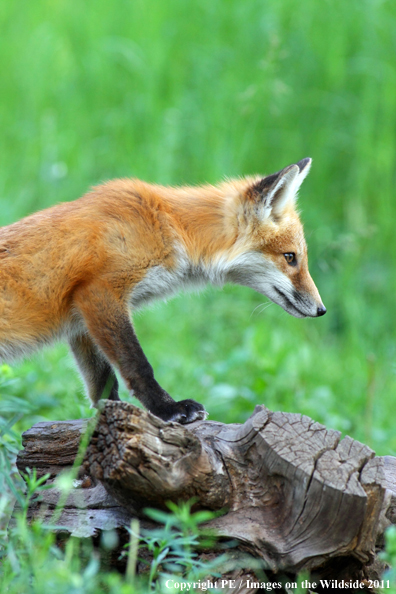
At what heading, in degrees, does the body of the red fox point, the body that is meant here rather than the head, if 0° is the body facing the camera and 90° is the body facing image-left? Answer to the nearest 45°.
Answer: approximately 270°
